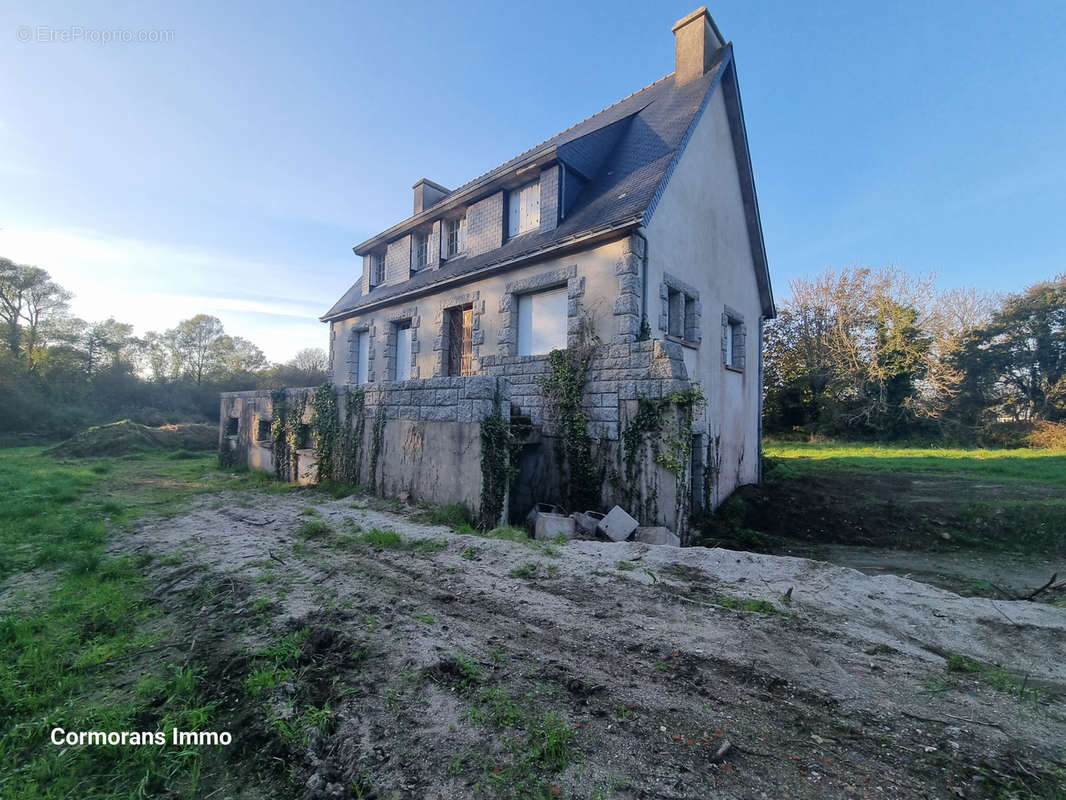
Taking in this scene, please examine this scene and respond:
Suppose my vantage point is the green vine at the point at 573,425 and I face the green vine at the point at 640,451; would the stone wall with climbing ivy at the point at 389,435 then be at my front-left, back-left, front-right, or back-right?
back-right

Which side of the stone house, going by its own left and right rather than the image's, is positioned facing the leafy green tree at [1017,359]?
back

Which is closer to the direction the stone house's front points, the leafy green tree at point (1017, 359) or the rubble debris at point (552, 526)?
the rubble debris

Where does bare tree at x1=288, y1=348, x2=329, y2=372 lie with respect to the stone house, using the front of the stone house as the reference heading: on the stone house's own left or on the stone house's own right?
on the stone house's own right

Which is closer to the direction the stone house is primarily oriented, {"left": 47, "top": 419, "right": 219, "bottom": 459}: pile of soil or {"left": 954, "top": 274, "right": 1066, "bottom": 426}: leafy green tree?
the pile of soil

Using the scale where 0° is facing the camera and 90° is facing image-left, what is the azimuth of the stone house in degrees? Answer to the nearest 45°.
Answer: approximately 45°

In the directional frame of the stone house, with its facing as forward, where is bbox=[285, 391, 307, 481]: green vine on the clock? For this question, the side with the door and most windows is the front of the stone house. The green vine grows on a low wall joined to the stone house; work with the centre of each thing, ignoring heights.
The green vine is roughly at 2 o'clock from the stone house.
